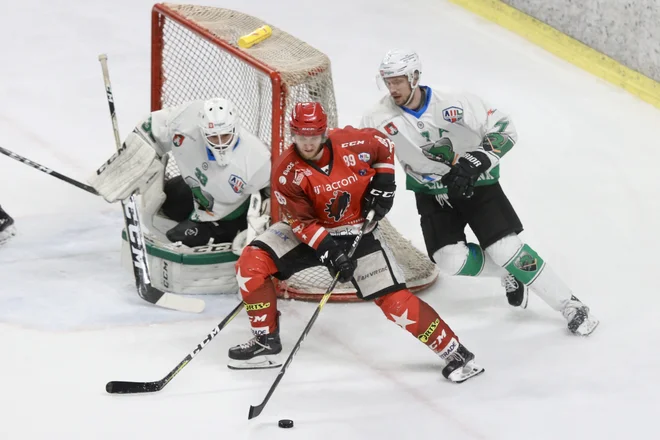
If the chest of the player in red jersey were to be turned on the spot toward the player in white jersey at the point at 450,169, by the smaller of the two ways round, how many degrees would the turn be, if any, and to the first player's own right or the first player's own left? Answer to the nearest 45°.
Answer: approximately 135° to the first player's own left

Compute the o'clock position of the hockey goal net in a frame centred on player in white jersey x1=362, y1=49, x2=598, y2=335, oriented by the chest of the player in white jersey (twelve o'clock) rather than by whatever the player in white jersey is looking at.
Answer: The hockey goal net is roughly at 2 o'clock from the player in white jersey.

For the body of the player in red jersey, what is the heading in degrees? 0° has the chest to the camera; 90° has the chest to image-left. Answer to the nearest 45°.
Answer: approximately 0°

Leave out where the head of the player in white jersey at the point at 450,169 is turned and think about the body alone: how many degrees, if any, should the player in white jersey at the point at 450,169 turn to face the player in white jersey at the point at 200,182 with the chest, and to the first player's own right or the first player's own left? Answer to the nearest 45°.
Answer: approximately 45° to the first player's own right

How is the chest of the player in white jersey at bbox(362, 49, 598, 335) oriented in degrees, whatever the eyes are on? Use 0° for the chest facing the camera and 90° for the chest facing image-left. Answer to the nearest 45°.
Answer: approximately 45°

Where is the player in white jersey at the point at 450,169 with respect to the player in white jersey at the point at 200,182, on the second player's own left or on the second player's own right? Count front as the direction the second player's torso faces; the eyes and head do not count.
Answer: on the second player's own left

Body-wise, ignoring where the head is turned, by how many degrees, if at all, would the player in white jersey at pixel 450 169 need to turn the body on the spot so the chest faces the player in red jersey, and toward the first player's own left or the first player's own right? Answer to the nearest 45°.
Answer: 0° — they already face them

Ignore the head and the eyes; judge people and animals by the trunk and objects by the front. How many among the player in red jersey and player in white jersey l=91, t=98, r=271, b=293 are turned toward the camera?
2

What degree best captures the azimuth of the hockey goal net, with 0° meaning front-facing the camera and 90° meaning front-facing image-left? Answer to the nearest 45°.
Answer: approximately 45°

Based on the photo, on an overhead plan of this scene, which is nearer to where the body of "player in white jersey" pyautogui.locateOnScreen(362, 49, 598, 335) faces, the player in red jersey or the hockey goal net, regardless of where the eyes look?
the player in red jersey
